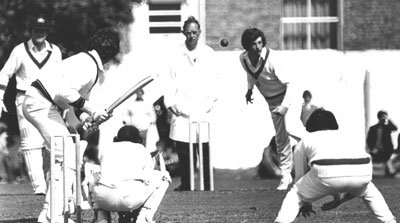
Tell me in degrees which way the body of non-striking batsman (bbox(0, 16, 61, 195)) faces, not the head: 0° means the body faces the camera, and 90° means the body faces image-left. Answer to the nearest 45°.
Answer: approximately 0°

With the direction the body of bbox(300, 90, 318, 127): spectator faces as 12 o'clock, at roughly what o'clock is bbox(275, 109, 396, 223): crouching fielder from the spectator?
The crouching fielder is roughly at 12 o'clock from the spectator.

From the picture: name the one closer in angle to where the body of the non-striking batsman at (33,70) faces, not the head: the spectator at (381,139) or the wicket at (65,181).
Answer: the wicket

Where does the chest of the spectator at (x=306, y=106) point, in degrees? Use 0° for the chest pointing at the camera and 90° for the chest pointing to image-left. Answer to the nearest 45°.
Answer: approximately 0°

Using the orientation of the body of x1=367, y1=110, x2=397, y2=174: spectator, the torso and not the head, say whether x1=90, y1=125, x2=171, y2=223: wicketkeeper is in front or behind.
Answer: in front

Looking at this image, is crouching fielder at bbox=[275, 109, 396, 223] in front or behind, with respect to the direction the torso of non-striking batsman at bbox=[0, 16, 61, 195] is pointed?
in front

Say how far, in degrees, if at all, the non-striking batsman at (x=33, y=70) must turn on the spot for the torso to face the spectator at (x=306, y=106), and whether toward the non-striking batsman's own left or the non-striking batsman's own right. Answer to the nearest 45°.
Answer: approximately 135° to the non-striking batsman's own left

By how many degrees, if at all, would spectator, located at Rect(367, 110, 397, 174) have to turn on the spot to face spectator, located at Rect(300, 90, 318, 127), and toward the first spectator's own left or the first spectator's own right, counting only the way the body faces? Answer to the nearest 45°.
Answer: approximately 45° to the first spectator's own right

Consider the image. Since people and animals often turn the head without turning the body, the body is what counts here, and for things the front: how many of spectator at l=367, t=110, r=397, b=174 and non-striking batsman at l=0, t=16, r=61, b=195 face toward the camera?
2
